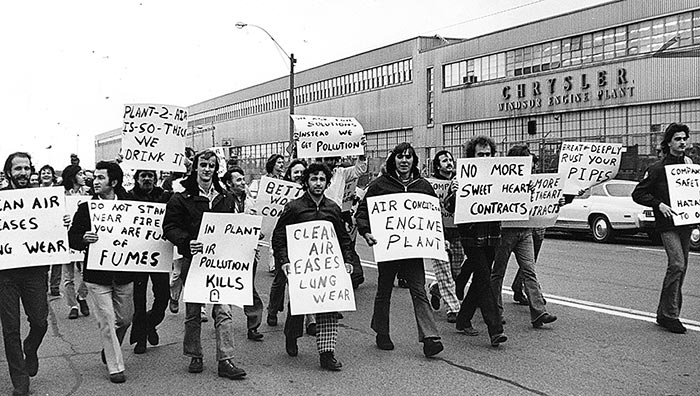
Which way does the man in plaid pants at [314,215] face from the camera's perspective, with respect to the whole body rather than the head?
toward the camera

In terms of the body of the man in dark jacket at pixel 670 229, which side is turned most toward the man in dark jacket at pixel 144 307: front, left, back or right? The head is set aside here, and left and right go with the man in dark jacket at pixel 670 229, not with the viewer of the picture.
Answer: right

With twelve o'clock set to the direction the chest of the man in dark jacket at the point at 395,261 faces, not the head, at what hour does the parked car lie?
The parked car is roughly at 7 o'clock from the man in dark jacket.

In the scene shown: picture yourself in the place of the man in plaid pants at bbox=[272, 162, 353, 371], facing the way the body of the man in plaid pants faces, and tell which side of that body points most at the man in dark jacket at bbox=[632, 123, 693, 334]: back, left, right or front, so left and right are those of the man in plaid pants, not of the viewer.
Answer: left

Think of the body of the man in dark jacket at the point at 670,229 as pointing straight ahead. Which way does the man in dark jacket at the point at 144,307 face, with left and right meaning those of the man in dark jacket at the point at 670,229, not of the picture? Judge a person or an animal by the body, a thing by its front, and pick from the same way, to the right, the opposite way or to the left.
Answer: the same way

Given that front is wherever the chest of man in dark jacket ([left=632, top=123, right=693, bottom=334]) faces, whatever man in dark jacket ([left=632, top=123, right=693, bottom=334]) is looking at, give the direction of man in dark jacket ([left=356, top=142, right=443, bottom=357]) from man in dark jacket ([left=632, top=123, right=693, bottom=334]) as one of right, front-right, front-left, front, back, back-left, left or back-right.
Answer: right

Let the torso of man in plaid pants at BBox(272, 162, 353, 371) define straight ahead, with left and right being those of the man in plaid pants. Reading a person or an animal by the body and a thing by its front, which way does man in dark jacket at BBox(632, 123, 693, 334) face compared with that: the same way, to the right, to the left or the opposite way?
the same way

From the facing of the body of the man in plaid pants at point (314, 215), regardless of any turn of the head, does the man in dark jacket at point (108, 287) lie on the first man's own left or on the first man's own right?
on the first man's own right

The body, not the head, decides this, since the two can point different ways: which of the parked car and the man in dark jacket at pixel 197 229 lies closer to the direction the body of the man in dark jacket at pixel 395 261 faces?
the man in dark jacket

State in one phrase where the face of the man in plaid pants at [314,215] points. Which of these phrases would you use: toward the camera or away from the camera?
toward the camera

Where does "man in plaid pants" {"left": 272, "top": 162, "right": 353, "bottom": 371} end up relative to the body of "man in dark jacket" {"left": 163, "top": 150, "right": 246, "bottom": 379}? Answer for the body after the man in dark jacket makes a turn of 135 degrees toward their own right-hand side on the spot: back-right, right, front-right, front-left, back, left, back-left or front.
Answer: back-right

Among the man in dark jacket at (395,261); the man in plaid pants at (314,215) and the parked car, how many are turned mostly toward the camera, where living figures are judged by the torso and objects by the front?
2

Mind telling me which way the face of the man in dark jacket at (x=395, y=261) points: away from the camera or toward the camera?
toward the camera

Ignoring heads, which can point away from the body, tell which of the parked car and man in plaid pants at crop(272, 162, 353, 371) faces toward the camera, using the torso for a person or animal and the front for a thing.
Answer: the man in plaid pants

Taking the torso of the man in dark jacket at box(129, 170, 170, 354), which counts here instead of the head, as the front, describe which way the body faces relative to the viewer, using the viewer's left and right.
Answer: facing the viewer

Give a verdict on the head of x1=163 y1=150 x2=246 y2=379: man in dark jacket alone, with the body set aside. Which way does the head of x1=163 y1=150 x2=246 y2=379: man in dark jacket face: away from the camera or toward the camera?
toward the camera

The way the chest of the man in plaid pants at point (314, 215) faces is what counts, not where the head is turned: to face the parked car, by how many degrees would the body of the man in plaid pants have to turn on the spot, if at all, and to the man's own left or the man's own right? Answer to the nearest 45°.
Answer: approximately 135° to the man's own left

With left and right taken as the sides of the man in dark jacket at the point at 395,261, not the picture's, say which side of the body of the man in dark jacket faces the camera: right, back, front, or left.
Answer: front
